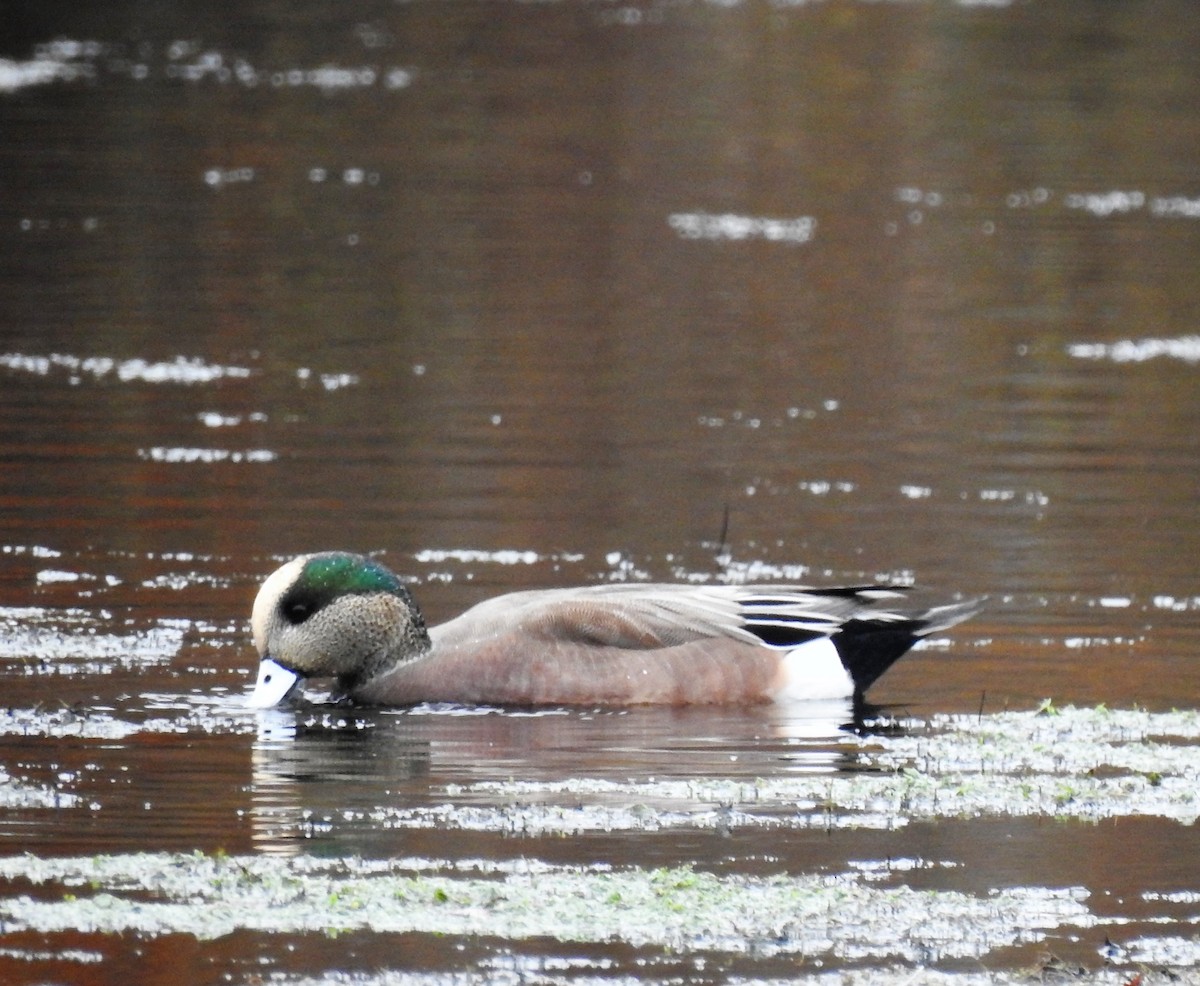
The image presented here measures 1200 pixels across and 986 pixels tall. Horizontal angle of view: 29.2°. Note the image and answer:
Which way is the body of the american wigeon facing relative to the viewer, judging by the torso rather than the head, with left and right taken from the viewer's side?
facing to the left of the viewer
